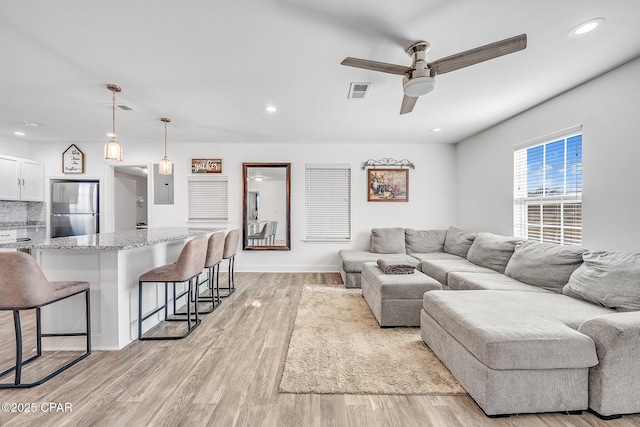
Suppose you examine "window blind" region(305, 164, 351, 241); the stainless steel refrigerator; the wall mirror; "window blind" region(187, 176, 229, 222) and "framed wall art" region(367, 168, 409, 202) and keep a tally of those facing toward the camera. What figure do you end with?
5

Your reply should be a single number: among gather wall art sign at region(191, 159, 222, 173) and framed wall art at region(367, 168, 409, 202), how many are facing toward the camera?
2

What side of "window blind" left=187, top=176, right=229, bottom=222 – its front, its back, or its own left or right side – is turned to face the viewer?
front

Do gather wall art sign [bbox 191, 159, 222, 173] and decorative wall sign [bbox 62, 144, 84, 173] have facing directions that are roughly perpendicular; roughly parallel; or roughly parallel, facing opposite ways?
roughly parallel

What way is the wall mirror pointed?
toward the camera

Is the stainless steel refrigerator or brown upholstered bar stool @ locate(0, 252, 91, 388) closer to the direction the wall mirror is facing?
the brown upholstered bar stool

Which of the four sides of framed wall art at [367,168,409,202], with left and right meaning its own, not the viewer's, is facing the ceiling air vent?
front

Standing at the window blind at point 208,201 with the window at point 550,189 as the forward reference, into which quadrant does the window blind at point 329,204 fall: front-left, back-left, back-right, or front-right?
front-left

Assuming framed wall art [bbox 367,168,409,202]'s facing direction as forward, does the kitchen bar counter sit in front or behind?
in front

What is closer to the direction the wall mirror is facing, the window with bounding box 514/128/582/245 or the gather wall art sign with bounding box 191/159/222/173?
the window

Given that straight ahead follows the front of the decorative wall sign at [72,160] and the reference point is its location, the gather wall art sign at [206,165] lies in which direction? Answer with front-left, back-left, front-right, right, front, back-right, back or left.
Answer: front-left

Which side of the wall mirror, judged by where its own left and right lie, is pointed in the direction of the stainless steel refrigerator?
right

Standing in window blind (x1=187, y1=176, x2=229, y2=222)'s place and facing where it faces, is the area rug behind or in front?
in front

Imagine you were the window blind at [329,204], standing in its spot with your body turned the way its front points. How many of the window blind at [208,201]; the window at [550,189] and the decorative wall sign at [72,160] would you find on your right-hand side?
2

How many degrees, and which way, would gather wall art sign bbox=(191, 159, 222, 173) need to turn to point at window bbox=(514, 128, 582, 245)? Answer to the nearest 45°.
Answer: approximately 45° to its left

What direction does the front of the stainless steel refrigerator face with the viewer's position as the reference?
facing the viewer

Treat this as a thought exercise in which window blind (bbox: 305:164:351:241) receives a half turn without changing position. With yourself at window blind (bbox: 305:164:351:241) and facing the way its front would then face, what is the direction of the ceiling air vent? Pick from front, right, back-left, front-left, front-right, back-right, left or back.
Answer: back

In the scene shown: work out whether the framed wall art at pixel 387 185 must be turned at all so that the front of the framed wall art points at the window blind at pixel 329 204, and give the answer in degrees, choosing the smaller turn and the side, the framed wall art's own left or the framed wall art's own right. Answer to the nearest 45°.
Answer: approximately 90° to the framed wall art's own right
